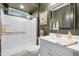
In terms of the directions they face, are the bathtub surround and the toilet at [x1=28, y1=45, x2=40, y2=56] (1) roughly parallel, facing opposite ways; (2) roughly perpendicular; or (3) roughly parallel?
roughly perpendicular

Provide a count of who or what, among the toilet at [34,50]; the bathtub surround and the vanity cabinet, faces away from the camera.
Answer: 0

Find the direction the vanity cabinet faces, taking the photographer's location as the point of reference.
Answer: facing the viewer and to the left of the viewer

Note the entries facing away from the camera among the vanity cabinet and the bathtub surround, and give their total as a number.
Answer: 0

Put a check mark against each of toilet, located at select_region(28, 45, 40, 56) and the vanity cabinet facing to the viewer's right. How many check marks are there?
0
